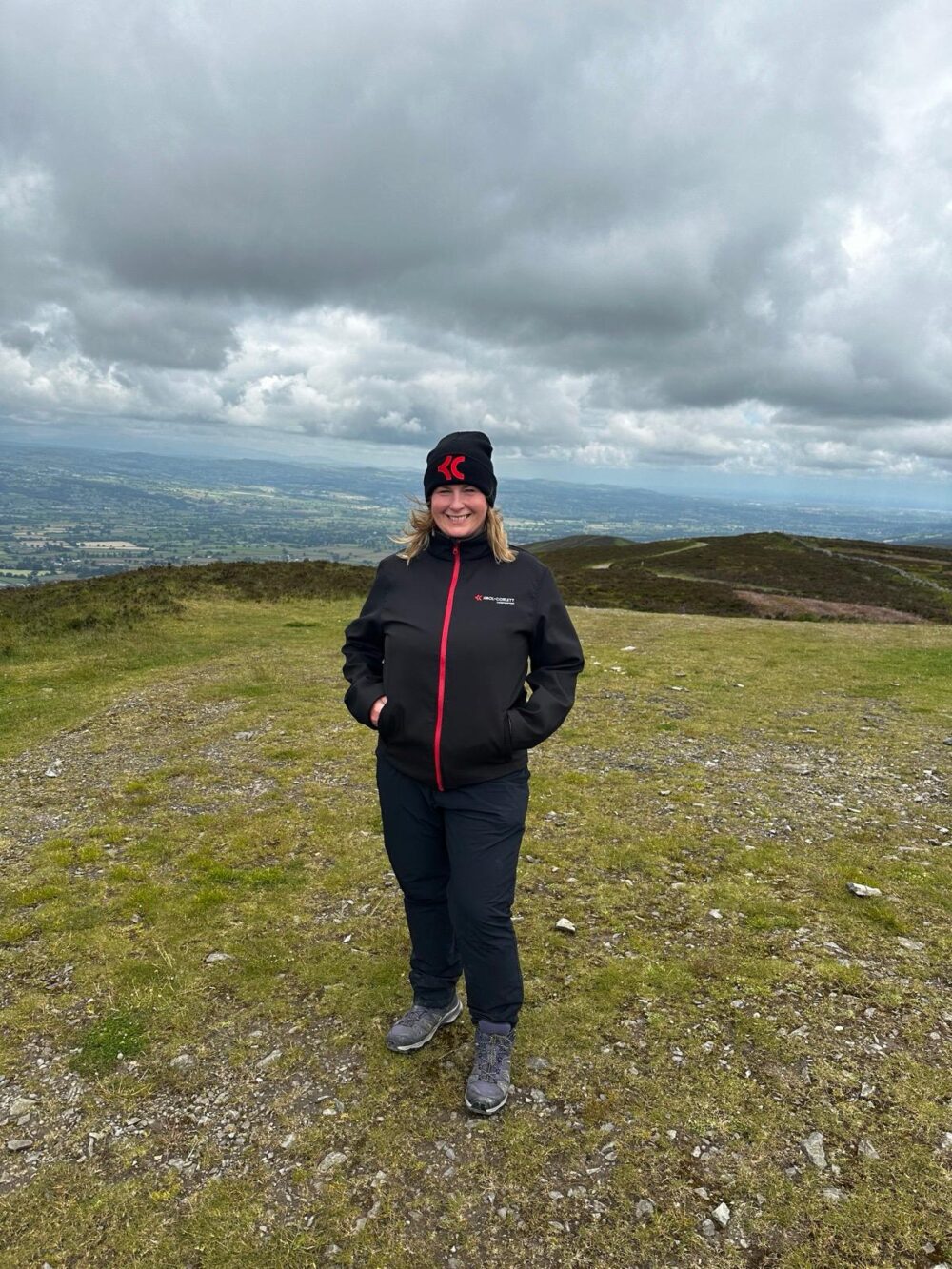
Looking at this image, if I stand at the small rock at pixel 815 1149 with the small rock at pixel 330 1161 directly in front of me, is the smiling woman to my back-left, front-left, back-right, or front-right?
front-right

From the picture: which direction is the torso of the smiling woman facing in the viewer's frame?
toward the camera

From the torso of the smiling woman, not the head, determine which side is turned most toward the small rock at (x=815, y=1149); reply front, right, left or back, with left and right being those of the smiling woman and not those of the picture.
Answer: left

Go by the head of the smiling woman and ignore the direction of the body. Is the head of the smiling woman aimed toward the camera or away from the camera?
toward the camera

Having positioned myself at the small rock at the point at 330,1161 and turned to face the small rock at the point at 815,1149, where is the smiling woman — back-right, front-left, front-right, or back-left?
front-left

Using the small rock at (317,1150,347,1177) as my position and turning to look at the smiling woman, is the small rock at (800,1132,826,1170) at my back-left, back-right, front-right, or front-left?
front-right
